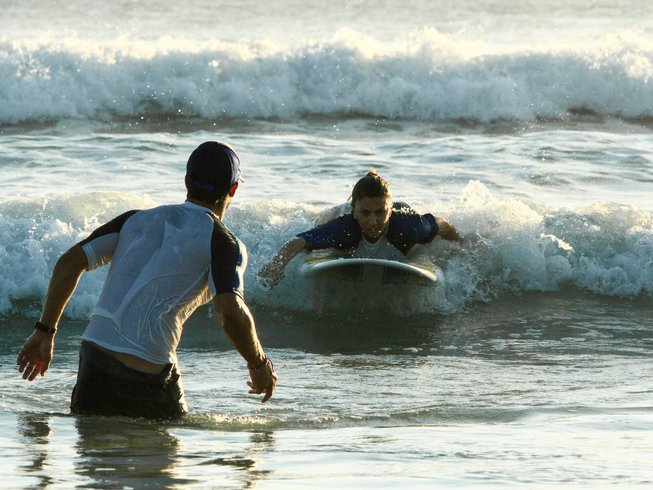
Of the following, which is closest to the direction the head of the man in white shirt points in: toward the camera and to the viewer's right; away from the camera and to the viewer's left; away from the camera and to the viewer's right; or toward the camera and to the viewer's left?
away from the camera and to the viewer's right

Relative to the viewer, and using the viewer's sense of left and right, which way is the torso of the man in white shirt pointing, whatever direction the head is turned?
facing away from the viewer and to the right of the viewer
